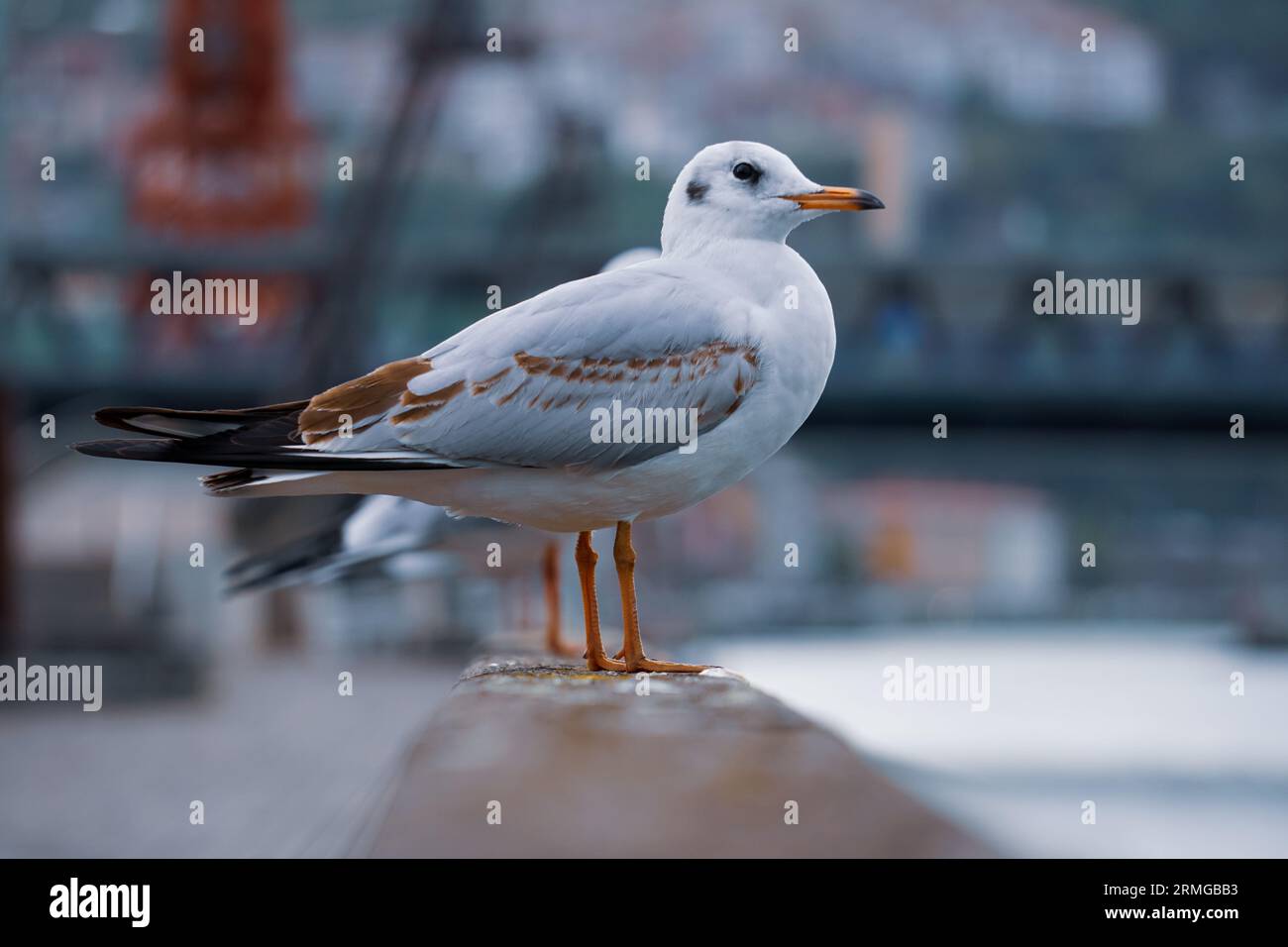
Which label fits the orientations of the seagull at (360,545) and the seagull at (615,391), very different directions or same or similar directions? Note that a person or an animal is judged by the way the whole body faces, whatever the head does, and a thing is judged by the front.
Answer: same or similar directions

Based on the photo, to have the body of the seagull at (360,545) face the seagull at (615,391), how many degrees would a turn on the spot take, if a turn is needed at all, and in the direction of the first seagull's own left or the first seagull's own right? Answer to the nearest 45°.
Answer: approximately 45° to the first seagull's own right

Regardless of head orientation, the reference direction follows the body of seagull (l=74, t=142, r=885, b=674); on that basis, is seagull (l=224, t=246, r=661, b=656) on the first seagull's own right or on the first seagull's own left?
on the first seagull's own left

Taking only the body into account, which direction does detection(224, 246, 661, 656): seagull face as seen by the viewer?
to the viewer's right

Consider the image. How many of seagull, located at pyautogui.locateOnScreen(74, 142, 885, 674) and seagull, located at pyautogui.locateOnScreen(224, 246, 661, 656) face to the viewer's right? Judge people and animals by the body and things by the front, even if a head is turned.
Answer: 2

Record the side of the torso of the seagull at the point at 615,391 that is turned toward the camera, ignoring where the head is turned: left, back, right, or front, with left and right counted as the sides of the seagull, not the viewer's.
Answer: right
